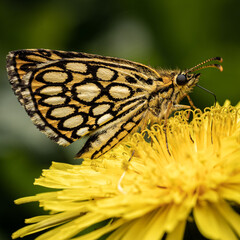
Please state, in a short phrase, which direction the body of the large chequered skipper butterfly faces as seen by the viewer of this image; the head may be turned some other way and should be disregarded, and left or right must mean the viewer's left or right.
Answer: facing to the right of the viewer
